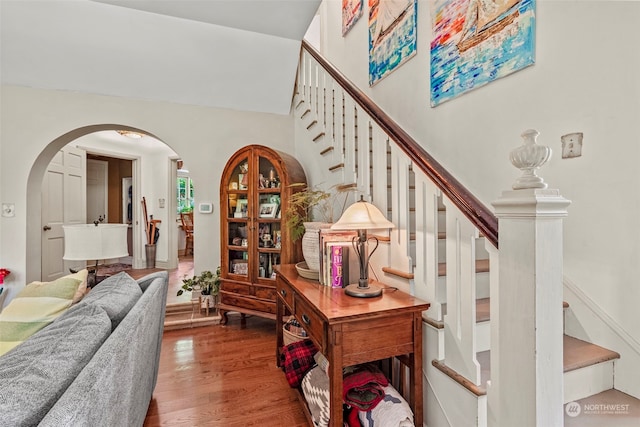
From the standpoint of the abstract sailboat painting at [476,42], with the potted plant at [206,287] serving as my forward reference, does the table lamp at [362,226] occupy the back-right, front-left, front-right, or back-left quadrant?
front-left

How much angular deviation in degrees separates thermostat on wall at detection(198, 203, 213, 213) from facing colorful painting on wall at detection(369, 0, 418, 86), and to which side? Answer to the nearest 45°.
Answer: approximately 45° to its left

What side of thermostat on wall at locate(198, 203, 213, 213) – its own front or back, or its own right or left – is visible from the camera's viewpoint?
front

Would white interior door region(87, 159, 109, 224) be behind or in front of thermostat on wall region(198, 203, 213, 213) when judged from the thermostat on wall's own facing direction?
behind

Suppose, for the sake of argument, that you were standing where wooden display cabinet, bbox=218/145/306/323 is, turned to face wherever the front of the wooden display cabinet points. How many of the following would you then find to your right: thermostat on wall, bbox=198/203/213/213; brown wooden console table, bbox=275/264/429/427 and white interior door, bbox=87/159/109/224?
2

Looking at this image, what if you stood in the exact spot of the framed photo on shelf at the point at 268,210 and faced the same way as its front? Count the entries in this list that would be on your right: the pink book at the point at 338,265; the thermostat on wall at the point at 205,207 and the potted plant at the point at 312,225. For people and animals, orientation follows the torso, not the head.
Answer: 1

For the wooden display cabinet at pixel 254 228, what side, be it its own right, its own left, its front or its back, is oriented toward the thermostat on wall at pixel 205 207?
right

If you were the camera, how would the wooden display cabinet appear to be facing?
facing the viewer and to the left of the viewer

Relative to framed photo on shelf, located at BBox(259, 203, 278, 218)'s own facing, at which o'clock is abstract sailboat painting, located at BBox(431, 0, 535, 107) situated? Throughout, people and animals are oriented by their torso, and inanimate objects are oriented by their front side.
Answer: The abstract sailboat painting is roughly at 9 o'clock from the framed photo on shelf.

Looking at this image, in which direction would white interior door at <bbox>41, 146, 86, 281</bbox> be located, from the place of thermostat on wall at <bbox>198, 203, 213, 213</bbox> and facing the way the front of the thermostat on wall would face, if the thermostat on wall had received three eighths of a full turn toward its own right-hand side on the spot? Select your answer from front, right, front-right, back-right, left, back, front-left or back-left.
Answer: front

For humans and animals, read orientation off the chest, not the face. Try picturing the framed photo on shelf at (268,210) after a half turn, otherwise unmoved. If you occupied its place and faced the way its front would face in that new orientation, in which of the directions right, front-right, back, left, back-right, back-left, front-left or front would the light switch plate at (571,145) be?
right

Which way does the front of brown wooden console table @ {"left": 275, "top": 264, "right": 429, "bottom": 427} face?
to the viewer's left

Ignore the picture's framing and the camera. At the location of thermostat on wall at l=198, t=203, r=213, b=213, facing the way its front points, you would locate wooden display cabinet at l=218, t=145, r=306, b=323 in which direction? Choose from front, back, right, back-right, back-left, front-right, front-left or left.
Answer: front-left

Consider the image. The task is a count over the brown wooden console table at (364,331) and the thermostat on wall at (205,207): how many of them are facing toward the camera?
1
